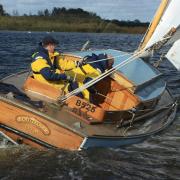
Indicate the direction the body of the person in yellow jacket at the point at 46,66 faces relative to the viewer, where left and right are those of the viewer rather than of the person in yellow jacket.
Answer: facing the viewer and to the right of the viewer

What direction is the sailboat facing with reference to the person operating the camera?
facing away from the viewer and to the right of the viewer
